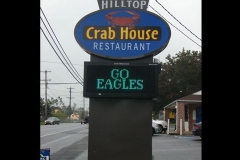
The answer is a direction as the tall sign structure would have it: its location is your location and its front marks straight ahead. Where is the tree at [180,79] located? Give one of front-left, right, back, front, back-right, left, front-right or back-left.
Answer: back

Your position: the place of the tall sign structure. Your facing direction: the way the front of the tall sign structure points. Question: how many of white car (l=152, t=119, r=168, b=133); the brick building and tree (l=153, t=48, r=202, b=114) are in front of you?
0

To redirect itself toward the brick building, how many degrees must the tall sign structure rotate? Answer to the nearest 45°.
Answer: approximately 180°

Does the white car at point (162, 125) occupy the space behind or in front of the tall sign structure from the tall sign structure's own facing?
behind

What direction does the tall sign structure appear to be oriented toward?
toward the camera
